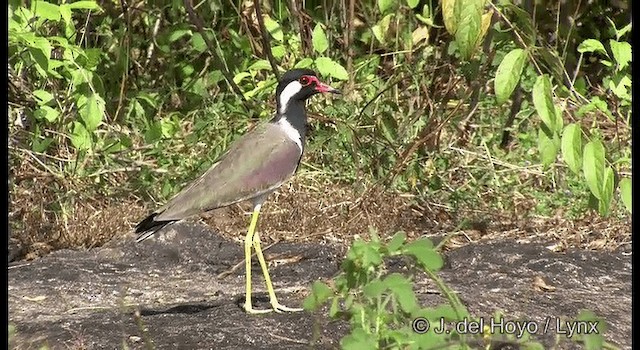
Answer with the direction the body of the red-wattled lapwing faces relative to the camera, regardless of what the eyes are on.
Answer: to the viewer's right

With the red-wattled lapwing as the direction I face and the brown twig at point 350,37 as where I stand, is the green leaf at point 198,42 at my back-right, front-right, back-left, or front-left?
front-right

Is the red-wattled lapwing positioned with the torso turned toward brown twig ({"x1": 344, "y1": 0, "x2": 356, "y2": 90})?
no

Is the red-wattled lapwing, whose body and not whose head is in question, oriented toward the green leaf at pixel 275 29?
no

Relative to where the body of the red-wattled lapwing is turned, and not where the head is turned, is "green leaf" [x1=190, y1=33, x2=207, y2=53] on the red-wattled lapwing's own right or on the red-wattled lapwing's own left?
on the red-wattled lapwing's own left

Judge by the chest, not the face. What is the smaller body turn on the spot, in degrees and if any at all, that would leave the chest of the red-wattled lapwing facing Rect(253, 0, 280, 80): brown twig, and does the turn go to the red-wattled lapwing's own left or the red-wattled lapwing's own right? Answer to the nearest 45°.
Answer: approximately 90° to the red-wattled lapwing's own left
